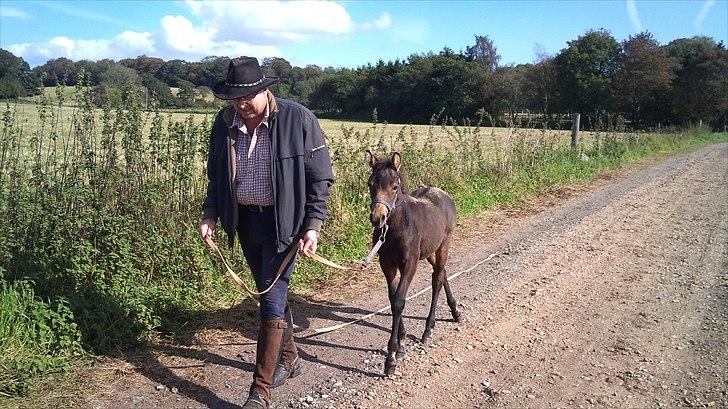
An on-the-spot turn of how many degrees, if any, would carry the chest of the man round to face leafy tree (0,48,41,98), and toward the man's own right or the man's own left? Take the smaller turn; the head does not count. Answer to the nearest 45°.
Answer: approximately 90° to the man's own right

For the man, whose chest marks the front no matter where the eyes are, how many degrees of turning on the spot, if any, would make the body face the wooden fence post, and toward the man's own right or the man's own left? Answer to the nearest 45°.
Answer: approximately 180°

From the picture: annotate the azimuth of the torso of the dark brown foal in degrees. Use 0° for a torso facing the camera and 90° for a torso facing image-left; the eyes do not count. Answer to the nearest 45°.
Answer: approximately 45°

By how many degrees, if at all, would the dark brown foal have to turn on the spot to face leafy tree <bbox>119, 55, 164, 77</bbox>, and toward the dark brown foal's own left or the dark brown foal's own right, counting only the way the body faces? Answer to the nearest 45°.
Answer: approximately 90° to the dark brown foal's own right

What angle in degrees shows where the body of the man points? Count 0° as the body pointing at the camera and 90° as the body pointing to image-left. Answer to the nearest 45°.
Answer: approximately 45°

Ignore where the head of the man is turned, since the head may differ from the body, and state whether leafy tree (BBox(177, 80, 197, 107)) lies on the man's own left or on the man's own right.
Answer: on the man's own right

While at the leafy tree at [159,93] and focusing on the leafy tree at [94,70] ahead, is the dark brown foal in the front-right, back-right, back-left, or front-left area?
back-left

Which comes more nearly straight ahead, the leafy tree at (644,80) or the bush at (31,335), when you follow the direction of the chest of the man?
the bush
